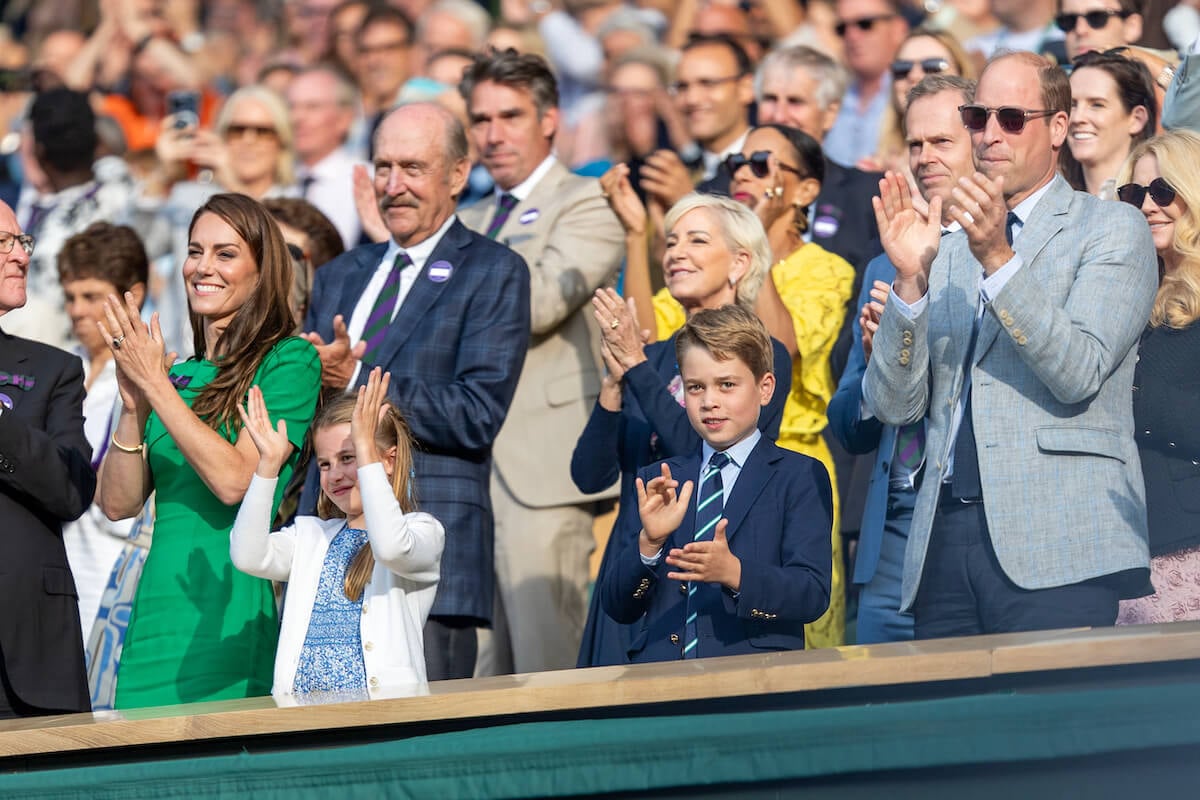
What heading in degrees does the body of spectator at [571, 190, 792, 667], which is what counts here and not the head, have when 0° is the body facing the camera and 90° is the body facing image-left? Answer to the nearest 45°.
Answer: approximately 45°

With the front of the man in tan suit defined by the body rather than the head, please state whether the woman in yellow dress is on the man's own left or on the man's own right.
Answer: on the man's own left

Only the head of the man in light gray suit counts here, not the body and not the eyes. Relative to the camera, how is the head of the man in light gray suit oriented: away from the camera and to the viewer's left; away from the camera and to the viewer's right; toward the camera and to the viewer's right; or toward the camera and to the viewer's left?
toward the camera and to the viewer's left

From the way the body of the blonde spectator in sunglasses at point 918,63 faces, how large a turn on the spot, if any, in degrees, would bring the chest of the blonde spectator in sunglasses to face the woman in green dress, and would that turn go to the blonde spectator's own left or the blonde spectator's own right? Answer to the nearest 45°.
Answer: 0° — they already face them

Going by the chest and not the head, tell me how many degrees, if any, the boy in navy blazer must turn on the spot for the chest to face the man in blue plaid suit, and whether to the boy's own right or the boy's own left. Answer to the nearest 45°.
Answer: approximately 90° to the boy's own right

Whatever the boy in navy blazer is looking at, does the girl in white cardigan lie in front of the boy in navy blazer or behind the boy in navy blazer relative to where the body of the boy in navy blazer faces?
in front

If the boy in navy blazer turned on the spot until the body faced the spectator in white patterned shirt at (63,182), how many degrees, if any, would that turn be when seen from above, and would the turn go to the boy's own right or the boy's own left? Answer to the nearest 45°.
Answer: approximately 90° to the boy's own right

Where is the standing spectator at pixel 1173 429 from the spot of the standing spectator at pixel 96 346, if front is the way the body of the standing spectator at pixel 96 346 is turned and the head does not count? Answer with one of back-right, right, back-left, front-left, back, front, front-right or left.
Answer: left

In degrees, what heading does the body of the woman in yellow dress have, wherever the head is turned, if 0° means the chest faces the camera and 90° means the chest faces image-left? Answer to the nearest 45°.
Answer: approximately 45°

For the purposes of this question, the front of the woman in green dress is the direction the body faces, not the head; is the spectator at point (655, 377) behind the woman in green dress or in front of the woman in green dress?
behind

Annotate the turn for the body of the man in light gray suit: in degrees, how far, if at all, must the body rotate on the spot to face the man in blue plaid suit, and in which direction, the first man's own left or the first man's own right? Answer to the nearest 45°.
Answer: approximately 45° to the first man's own right

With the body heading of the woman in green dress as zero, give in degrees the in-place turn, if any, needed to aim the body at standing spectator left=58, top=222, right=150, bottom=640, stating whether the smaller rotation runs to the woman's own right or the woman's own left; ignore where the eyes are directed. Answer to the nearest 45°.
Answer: approximately 135° to the woman's own right
